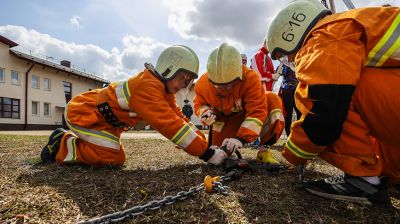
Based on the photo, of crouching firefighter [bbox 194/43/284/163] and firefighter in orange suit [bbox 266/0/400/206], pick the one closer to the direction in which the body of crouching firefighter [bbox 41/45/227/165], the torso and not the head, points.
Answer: the crouching firefighter

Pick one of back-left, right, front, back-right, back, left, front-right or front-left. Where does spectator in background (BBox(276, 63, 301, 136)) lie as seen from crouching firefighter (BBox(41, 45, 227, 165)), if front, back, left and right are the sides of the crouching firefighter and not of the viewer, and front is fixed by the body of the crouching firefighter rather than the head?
front-left

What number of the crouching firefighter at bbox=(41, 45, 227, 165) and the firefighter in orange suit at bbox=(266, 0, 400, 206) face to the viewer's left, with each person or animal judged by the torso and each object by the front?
1

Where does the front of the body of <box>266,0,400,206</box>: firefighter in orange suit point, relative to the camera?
to the viewer's left

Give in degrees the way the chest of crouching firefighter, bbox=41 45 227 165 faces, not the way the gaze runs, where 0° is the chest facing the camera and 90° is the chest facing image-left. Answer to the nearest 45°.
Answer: approximately 270°

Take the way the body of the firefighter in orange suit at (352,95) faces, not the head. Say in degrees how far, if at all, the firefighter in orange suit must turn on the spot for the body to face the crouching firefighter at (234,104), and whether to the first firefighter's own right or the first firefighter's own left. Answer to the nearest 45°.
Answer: approximately 45° to the first firefighter's own right

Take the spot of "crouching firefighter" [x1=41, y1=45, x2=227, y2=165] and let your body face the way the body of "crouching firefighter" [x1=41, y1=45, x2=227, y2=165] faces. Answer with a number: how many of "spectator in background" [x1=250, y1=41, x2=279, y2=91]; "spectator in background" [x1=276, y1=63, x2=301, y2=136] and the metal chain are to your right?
1
